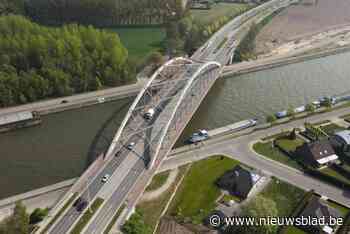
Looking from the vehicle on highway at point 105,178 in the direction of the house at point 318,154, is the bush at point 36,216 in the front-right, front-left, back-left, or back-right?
back-right

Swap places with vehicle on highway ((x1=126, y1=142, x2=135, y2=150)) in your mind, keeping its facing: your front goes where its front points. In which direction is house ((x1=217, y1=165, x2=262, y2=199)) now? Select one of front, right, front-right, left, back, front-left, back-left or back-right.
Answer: left

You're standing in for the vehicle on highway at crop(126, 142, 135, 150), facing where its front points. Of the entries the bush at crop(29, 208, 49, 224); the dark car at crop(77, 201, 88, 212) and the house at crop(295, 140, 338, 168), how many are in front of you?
2

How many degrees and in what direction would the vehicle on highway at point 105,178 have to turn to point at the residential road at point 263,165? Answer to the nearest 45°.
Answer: approximately 135° to its left

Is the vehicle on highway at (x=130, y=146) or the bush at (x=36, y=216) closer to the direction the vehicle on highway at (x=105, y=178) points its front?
the bush

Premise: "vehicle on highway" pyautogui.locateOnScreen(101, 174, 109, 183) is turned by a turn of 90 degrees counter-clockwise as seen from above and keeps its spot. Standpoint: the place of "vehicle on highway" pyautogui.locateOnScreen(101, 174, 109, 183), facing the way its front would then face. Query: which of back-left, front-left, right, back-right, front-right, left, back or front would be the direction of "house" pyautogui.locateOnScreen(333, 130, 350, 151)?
front-left

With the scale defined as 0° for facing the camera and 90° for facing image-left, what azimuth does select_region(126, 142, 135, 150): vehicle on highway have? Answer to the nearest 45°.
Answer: approximately 45°

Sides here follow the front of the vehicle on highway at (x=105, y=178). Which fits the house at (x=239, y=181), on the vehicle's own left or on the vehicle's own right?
on the vehicle's own left
